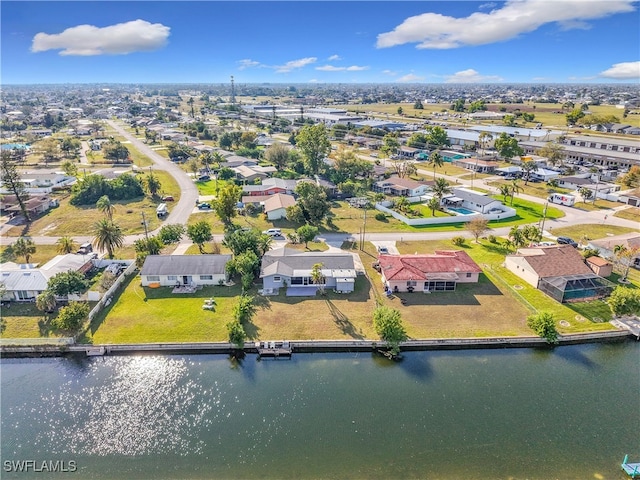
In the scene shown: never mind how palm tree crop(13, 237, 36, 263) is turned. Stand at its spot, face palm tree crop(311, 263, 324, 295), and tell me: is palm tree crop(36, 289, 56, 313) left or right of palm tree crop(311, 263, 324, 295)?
right

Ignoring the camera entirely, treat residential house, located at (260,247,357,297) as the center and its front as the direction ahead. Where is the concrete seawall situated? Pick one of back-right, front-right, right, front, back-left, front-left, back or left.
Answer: back

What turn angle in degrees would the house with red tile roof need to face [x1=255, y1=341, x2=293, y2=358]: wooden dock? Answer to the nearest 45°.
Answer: approximately 135° to its left

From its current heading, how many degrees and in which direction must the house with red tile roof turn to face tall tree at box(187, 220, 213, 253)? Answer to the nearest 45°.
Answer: approximately 90° to its left

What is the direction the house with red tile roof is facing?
away from the camera

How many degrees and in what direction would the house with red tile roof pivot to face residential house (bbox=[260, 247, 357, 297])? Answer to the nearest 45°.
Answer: approximately 90° to its left

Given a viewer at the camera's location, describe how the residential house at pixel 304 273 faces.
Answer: facing away from the viewer

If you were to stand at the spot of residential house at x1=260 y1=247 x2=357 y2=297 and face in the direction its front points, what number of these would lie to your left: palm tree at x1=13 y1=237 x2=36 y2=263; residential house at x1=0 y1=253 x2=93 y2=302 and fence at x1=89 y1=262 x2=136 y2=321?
3

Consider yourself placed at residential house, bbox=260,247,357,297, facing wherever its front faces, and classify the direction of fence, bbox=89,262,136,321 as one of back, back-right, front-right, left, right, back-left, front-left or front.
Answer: left

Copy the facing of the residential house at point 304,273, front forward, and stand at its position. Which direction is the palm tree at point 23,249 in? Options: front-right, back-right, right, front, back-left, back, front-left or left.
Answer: left

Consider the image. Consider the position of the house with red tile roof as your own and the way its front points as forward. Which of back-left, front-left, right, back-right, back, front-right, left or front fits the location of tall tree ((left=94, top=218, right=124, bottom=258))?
left

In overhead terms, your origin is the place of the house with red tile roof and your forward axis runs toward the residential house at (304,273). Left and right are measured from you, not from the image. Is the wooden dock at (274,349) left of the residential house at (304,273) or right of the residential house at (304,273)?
left

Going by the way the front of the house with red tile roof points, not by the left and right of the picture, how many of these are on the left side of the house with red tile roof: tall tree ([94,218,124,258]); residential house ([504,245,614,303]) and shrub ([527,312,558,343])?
1

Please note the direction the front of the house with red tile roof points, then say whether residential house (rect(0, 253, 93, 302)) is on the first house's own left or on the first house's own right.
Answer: on the first house's own left

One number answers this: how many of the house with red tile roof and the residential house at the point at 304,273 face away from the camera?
2
